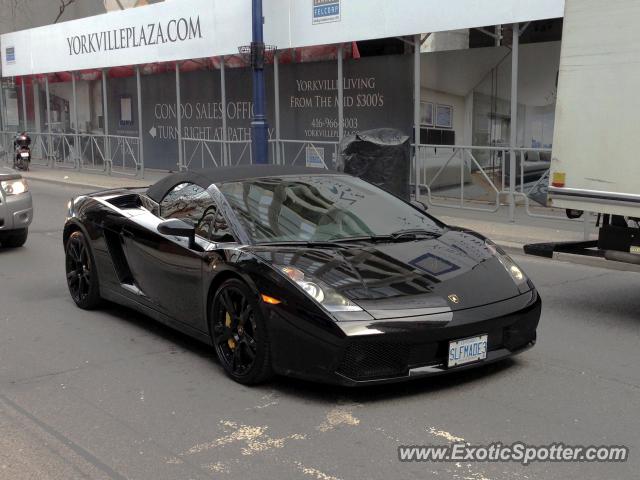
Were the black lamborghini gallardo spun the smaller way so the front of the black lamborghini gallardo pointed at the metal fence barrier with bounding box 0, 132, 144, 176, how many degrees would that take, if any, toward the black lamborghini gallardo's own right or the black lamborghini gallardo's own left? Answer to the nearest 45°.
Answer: approximately 135° to the black lamborghini gallardo's own left

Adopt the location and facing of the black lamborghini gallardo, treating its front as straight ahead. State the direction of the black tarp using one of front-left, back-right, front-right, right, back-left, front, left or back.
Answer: back-left

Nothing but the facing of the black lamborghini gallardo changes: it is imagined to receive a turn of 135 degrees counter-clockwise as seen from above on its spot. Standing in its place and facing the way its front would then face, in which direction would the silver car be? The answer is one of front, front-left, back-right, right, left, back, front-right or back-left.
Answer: front-left

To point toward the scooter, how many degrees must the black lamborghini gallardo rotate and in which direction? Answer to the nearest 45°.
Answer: approximately 180°

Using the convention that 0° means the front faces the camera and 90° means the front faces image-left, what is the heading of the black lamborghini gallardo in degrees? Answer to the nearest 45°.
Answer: approximately 315°

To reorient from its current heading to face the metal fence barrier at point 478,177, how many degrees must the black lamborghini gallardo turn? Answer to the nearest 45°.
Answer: approximately 135° to its left

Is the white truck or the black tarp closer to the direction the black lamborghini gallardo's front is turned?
the white truck

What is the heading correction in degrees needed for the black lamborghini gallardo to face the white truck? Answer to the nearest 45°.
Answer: approximately 90° to its left
